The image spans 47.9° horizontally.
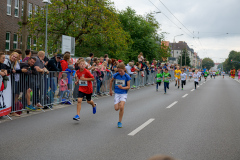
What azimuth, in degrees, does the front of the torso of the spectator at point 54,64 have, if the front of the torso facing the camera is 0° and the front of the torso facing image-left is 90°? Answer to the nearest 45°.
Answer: approximately 315°

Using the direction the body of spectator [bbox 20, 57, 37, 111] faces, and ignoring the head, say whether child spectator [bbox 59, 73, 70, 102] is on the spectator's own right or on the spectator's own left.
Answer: on the spectator's own left

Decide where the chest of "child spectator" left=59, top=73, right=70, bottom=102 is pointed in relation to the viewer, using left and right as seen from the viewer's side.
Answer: facing the viewer and to the right of the viewer

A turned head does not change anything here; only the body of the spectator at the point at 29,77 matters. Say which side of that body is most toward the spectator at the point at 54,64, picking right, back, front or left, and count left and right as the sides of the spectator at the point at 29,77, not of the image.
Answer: left
